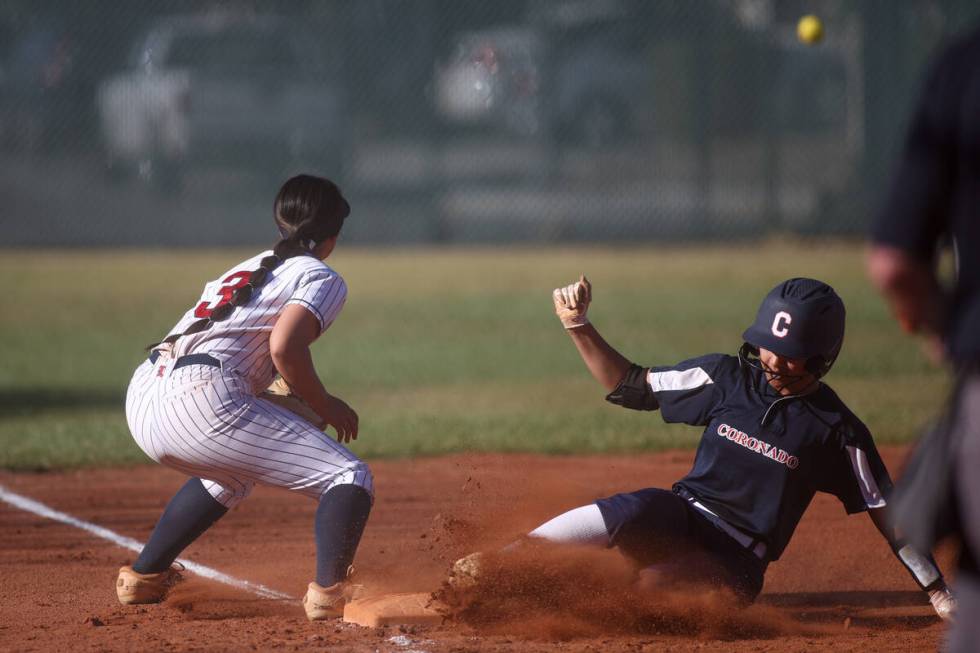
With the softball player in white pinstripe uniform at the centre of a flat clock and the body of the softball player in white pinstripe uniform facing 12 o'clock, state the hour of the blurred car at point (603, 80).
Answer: The blurred car is roughly at 11 o'clock from the softball player in white pinstripe uniform.

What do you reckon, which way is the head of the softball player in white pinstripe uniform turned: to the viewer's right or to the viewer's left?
to the viewer's right

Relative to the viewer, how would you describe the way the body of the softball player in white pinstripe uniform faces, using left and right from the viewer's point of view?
facing away from the viewer and to the right of the viewer

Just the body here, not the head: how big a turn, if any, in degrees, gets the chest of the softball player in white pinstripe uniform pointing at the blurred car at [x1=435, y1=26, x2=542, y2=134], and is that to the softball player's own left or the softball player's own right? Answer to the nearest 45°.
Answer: approximately 45° to the softball player's own left

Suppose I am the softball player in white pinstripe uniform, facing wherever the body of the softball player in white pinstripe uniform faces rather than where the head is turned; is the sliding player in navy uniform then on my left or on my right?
on my right

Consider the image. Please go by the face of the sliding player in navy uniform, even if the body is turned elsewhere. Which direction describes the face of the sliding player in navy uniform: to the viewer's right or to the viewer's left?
to the viewer's left
